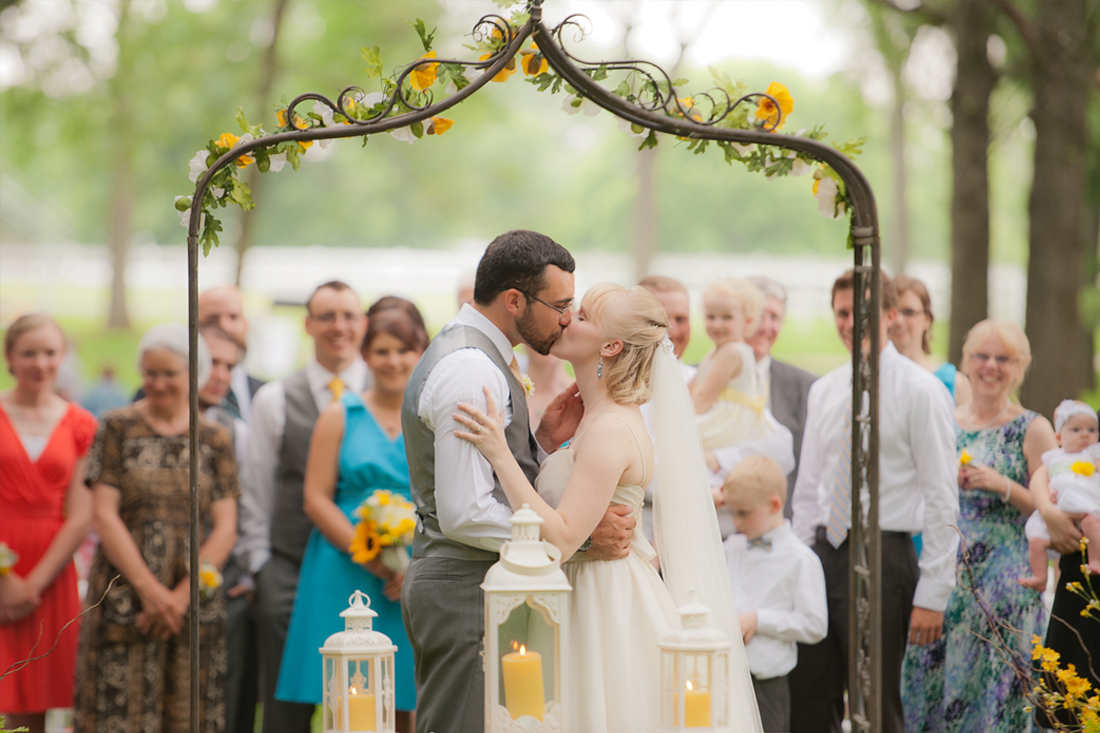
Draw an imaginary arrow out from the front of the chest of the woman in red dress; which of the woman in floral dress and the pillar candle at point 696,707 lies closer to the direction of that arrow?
the pillar candle

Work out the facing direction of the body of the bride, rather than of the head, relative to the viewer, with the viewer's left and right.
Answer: facing to the left of the viewer

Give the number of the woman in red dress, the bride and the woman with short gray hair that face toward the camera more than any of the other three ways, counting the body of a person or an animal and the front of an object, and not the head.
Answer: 2

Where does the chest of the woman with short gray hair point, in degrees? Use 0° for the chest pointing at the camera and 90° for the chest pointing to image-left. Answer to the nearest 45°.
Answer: approximately 0°

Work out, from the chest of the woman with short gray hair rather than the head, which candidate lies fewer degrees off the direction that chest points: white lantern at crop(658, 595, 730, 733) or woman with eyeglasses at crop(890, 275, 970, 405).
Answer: the white lantern

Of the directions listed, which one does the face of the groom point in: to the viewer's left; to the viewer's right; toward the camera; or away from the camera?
to the viewer's right

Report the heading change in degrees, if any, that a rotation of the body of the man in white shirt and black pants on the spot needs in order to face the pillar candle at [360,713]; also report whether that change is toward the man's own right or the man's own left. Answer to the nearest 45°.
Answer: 0° — they already face it

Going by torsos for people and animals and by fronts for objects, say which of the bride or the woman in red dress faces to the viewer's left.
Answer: the bride

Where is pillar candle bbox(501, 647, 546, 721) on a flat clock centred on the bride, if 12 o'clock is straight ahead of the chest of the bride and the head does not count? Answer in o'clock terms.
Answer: The pillar candle is roughly at 10 o'clock from the bride.

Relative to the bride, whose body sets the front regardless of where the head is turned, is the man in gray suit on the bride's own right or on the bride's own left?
on the bride's own right

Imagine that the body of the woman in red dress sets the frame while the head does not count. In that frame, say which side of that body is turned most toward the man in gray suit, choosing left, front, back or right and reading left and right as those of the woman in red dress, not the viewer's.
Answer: left

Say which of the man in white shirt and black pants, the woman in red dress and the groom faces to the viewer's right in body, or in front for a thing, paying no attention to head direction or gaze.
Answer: the groom

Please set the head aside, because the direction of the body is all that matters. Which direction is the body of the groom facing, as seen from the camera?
to the viewer's right
